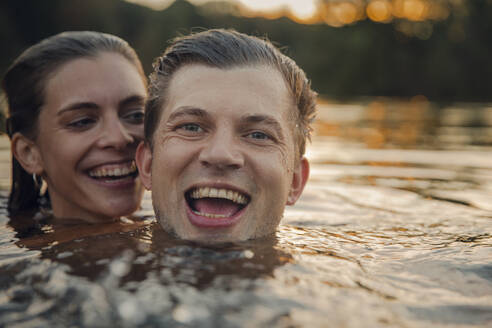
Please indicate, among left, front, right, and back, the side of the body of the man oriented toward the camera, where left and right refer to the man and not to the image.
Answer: front

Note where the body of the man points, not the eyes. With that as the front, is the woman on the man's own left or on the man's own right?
on the man's own right

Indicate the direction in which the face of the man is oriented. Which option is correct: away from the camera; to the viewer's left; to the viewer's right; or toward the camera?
toward the camera

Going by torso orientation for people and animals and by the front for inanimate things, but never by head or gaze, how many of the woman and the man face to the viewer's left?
0

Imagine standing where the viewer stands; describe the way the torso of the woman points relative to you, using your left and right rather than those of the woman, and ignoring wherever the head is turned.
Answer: facing the viewer and to the right of the viewer

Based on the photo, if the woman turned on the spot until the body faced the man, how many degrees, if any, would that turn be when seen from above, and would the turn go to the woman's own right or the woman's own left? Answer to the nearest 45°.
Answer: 0° — they already face them

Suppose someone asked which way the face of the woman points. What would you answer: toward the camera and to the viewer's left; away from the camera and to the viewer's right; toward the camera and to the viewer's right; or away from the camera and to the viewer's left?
toward the camera and to the viewer's right
